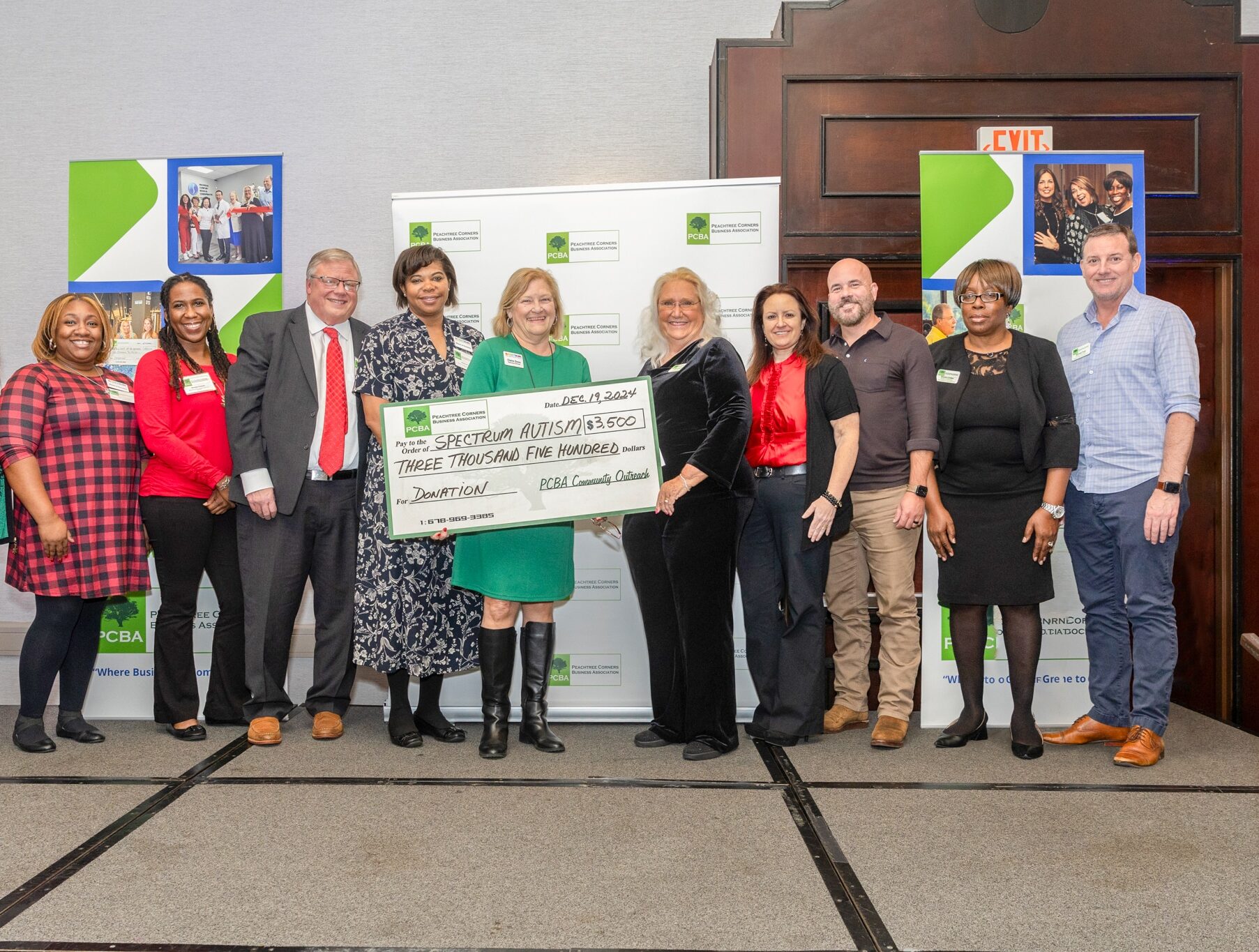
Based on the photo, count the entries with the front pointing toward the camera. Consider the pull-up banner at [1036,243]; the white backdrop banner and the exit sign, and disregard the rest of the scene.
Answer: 3

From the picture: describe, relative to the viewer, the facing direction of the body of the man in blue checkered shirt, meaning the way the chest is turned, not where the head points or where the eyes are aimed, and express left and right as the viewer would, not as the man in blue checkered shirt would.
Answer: facing the viewer and to the left of the viewer

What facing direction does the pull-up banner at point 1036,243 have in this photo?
toward the camera

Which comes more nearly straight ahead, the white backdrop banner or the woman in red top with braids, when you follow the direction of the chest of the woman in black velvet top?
the woman in red top with braids

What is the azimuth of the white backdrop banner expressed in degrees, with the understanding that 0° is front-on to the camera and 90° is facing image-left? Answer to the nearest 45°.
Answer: approximately 0°

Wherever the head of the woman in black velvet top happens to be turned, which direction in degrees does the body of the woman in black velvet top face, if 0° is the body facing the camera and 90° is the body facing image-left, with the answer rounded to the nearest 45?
approximately 45°
